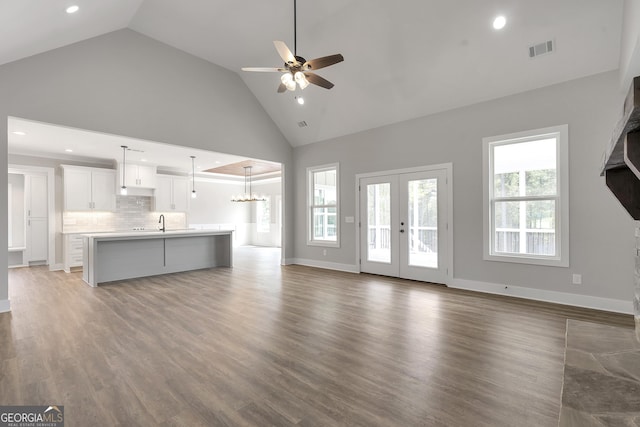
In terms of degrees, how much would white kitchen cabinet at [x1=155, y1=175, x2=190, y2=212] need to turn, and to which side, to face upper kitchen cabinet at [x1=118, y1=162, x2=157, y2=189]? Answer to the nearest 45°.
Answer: approximately 45° to its right

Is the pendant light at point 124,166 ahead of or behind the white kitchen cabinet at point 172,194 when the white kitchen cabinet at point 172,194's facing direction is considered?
ahead

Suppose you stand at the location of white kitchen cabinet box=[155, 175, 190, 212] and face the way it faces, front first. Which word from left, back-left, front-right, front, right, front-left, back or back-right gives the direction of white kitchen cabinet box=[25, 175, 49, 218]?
right

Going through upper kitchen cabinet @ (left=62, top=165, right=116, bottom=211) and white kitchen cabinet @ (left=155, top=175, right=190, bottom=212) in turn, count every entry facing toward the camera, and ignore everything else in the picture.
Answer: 2

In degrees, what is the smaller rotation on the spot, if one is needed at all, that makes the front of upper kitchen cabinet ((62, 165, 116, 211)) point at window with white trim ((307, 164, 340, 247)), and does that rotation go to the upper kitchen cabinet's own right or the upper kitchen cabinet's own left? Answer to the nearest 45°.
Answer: approximately 45° to the upper kitchen cabinet's own left

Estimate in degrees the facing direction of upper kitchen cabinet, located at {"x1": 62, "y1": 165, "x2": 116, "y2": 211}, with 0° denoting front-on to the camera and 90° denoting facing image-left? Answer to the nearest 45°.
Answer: approximately 0°

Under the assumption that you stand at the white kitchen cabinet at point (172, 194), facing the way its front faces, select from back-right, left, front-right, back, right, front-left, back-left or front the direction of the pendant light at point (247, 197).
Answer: left

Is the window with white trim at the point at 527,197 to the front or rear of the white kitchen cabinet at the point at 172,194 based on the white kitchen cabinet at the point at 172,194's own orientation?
to the front

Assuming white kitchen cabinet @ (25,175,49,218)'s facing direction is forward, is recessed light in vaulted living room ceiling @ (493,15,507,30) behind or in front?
in front

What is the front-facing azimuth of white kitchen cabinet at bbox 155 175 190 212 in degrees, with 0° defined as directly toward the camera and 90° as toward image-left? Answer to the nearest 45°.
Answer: approximately 0°

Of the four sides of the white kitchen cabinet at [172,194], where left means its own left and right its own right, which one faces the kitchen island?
front
